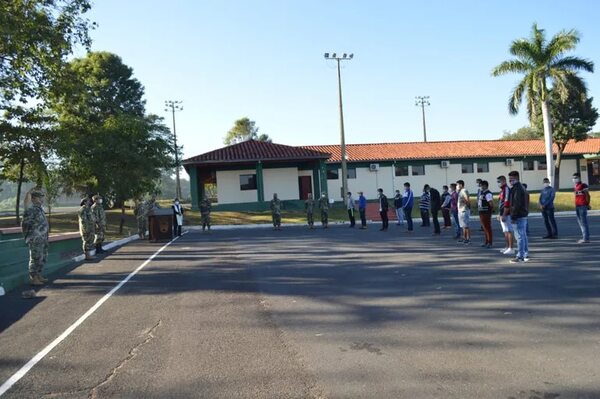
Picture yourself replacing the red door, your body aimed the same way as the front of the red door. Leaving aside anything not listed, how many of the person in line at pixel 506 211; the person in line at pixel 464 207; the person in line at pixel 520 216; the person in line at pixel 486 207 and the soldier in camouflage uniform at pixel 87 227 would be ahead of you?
5

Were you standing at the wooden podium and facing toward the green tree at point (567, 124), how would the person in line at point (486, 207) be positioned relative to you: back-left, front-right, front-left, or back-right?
front-right

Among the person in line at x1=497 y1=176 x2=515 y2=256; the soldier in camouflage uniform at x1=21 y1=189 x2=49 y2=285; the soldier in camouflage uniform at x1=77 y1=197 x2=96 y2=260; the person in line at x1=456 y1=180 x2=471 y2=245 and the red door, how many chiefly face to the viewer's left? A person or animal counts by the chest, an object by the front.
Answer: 2

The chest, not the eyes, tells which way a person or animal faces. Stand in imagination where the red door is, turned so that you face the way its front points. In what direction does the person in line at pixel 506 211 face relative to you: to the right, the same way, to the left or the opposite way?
to the right

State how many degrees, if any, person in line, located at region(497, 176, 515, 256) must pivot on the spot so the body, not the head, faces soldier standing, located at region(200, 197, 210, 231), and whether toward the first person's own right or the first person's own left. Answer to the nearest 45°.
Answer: approximately 45° to the first person's own right

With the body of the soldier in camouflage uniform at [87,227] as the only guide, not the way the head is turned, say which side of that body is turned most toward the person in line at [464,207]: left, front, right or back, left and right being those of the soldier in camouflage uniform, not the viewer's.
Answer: front

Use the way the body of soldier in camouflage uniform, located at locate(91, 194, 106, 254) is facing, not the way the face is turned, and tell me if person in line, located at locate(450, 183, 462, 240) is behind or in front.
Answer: in front

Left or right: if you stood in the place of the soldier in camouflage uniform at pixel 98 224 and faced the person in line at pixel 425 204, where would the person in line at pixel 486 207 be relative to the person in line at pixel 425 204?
right

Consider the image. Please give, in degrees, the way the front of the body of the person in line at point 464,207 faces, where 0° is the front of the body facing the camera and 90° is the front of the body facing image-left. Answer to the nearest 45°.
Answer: approximately 90°

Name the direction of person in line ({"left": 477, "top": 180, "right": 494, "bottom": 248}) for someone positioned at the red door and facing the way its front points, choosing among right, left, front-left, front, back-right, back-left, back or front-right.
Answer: front

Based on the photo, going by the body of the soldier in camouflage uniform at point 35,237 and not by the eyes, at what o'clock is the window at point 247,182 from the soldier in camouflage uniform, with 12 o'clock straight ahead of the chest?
The window is roughly at 10 o'clock from the soldier in camouflage uniform.

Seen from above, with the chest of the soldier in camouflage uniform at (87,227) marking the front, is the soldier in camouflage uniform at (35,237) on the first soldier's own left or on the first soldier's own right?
on the first soldier's own right

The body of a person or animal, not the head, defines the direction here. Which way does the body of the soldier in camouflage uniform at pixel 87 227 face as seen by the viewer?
to the viewer's right

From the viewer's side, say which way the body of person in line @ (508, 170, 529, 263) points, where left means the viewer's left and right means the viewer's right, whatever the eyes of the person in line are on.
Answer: facing to the left of the viewer

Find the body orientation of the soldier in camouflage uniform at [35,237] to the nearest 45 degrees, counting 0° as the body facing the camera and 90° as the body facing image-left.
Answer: approximately 270°

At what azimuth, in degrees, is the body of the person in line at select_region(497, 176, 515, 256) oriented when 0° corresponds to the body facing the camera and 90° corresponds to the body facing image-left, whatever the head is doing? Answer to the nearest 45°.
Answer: approximately 90°

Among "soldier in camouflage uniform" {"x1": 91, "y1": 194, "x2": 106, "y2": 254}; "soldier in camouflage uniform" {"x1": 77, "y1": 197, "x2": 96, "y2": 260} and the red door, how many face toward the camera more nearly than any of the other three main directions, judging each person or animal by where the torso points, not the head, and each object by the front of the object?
1

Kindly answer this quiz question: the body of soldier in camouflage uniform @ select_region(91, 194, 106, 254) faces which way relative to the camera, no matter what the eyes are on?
to the viewer's right

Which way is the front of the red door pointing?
toward the camera
